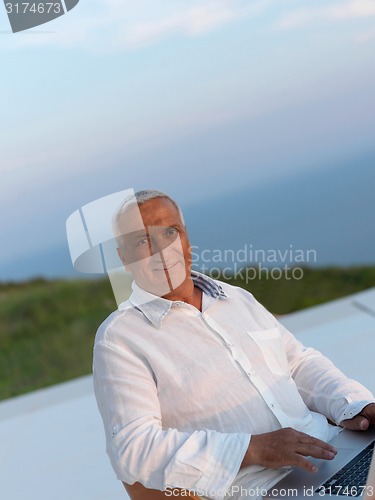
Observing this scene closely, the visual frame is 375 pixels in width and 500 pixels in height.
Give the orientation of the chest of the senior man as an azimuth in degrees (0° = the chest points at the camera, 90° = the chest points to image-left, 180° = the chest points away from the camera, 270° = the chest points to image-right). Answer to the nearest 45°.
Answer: approximately 315°
